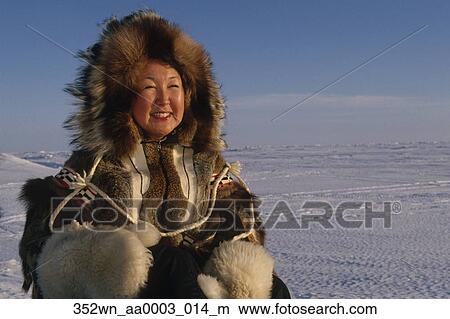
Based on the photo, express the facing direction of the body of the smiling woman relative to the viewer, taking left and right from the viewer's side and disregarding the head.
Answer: facing the viewer and to the right of the viewer

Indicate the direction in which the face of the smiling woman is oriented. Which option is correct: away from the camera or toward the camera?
toward the camera
